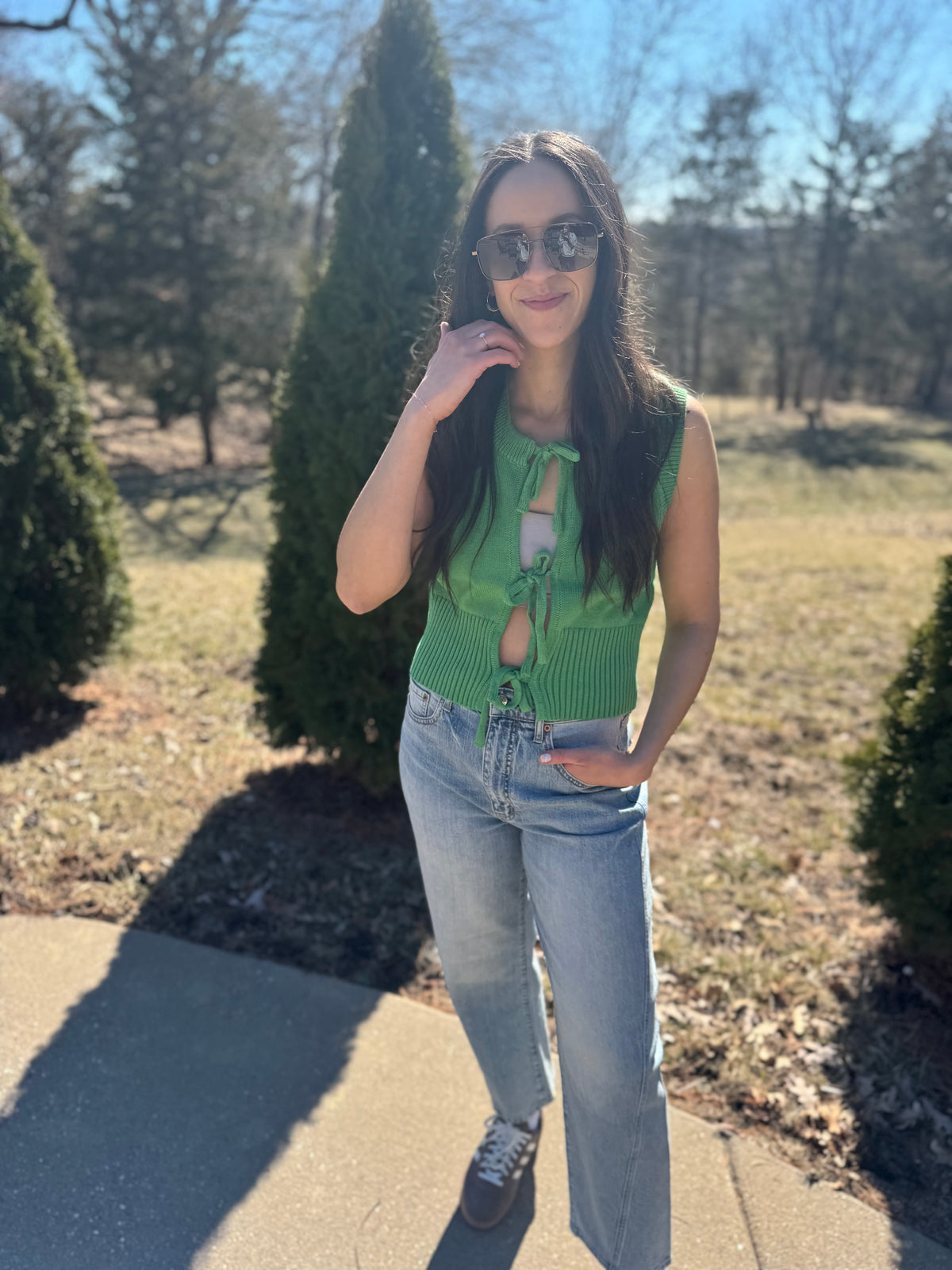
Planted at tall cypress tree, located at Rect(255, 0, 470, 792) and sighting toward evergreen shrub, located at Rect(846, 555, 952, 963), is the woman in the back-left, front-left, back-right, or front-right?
front-right

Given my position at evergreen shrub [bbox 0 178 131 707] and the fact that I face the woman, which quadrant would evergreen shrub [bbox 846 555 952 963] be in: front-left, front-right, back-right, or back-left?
front-left

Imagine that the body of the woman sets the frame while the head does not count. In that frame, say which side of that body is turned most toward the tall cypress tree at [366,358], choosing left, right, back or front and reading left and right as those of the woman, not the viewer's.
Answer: back

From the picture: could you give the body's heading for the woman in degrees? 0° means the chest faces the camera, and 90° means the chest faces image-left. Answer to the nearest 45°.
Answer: approximately 0°

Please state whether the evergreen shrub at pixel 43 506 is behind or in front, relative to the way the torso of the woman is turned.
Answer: behind

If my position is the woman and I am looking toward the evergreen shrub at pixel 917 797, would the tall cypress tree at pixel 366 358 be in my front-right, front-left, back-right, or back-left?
front-left

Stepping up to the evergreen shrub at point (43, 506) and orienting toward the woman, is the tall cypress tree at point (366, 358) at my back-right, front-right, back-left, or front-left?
front-left

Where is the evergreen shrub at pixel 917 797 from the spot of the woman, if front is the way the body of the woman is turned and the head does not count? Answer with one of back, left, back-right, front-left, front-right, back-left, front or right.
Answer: back-left
